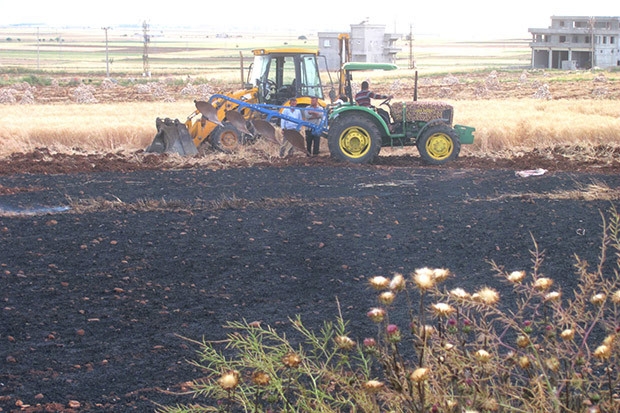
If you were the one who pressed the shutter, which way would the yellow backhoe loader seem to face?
facing to the left of the viewer

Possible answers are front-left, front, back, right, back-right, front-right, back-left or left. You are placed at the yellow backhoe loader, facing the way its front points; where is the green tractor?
back-left

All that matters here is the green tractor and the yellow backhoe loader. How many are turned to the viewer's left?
1

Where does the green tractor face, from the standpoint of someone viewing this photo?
facing to the right of the viewer

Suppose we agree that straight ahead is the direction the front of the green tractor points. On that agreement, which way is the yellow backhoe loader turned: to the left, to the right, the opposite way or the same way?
the opposite way

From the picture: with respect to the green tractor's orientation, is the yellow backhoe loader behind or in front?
behind

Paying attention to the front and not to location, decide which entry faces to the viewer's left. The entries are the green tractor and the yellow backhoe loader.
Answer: the yellow backhoe loader
